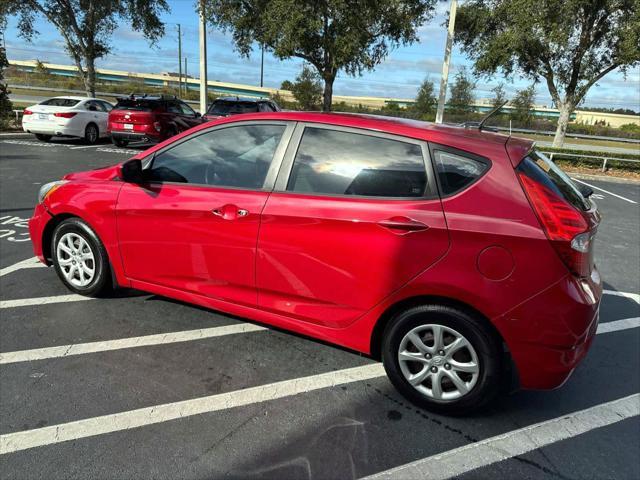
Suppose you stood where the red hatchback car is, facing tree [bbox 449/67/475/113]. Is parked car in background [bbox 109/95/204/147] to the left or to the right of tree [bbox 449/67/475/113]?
left

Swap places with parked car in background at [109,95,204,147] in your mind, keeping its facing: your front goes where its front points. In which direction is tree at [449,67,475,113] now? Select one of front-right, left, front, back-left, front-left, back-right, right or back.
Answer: front

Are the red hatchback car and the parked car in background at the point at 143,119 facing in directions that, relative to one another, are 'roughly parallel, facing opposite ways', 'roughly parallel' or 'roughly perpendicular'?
roughly perpendicular

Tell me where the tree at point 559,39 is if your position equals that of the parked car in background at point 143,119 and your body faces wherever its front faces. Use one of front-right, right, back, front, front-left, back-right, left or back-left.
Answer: front-right

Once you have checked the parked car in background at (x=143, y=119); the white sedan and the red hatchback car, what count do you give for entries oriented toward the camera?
0

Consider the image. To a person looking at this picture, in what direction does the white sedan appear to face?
facing away from the viewer and to the right of the viewer

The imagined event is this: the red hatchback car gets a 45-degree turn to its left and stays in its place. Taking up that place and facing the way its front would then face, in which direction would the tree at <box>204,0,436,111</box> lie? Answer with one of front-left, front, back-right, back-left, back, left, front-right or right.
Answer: right

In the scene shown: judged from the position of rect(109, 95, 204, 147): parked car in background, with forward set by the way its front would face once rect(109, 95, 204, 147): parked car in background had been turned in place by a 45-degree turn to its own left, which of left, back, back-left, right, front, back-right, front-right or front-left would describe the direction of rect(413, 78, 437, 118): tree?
front-right

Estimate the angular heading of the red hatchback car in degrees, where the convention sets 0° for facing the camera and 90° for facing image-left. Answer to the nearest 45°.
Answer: approximately 135°

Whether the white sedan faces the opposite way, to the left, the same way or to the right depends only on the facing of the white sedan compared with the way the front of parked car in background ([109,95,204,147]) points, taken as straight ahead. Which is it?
the same way

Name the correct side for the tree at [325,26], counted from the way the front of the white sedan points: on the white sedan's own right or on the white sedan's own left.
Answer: on the white sedan's own right

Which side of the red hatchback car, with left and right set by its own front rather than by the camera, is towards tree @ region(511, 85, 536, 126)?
right

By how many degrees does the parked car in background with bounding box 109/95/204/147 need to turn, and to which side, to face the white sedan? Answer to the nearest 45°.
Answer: approximately 90° to its left

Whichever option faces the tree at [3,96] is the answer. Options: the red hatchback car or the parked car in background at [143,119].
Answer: the red hatchback car

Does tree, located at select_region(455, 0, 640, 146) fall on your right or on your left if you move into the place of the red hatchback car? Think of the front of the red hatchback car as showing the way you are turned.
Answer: on your right

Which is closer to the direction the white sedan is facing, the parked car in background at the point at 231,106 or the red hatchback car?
the parked car in background

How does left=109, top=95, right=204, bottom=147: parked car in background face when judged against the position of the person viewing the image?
facing away from the viewer and to the right of the viewer
